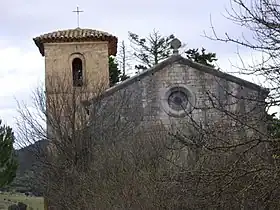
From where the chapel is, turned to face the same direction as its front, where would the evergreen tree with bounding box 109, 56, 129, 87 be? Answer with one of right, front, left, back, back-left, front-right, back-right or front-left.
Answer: back

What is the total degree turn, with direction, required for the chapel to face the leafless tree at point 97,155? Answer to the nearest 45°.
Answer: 0° — it already faces it

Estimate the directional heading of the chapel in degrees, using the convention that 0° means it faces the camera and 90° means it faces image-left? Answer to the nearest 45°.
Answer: approximately 0°
